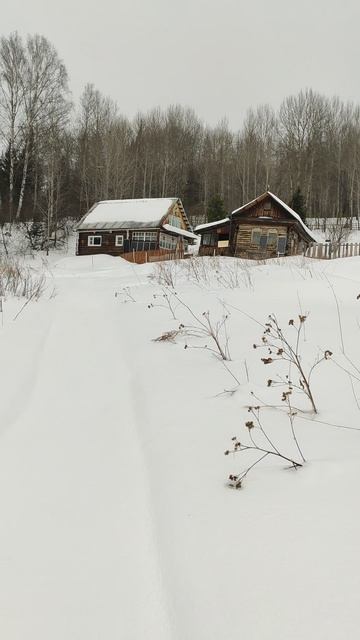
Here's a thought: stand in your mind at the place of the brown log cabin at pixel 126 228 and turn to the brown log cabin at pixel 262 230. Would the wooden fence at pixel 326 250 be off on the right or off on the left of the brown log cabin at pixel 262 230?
right

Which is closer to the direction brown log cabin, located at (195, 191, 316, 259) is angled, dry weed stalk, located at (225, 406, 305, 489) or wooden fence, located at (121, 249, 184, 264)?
the dry weed stalk
